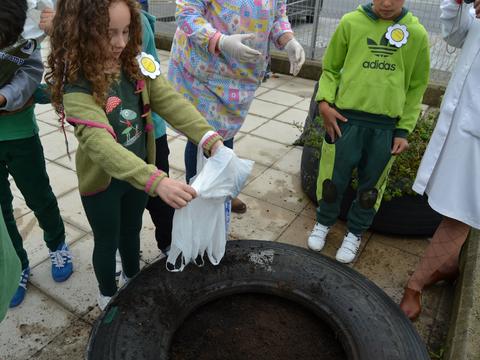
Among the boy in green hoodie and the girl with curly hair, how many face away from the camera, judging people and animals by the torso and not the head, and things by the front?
0

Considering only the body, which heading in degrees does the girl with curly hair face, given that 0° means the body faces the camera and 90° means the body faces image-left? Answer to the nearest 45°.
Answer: approximately 315°

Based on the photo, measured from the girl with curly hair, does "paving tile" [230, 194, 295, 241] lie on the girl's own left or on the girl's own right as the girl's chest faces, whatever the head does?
on the girl's own left

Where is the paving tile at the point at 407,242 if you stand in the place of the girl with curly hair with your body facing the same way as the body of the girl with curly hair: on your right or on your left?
on your left

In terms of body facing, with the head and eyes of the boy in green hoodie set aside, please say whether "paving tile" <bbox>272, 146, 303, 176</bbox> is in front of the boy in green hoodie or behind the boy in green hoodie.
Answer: behind

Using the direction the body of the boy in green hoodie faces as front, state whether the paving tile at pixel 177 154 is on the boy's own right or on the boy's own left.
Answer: on the boy's own right

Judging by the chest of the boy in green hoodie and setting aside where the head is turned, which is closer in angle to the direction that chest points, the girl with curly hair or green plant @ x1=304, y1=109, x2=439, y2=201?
the girl with curly hair

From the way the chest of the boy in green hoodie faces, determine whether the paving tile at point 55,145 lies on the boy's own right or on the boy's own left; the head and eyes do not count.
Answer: on the boy's own right

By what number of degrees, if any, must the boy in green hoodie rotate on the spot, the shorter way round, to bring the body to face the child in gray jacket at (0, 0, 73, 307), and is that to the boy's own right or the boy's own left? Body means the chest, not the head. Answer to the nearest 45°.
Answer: approximately 45° to the boy's own right

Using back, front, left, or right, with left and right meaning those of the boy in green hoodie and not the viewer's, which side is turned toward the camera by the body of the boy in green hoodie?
front
